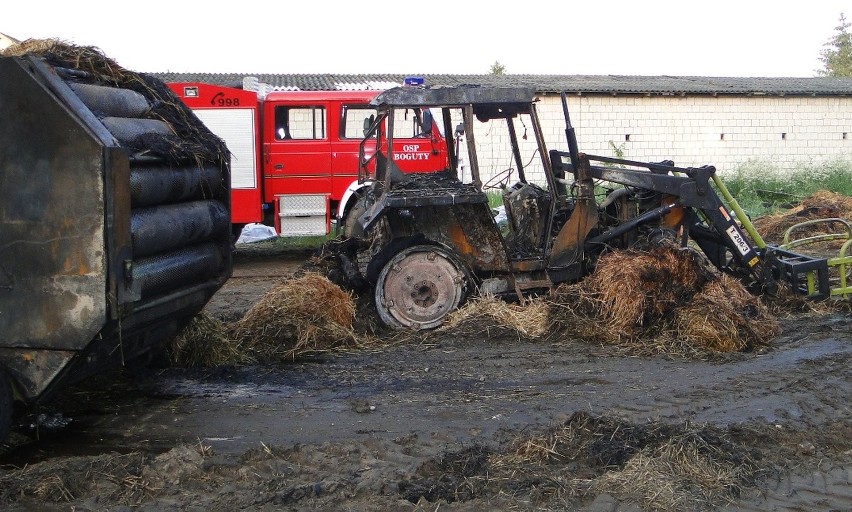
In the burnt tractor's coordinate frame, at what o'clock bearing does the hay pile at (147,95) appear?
The hay pile is roughly at 4 o'clock from the burnt tractor.

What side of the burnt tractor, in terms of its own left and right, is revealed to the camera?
right

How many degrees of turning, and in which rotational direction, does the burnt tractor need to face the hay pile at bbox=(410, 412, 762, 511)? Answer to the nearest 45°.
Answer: approximately 90° to its right

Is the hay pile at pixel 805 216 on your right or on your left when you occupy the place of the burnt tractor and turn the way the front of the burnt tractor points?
on your left

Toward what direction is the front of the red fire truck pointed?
to the viewer's right

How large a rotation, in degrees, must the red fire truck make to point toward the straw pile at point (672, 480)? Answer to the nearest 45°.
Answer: approximately 90° to its right

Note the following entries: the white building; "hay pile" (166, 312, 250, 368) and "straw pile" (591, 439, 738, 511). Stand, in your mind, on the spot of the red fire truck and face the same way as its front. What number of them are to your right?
2

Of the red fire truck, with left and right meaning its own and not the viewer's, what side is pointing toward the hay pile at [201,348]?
right

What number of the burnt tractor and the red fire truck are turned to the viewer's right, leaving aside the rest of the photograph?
2

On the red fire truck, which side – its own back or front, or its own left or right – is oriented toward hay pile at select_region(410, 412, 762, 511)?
right

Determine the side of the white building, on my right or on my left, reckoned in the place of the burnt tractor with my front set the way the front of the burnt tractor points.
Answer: on my left
